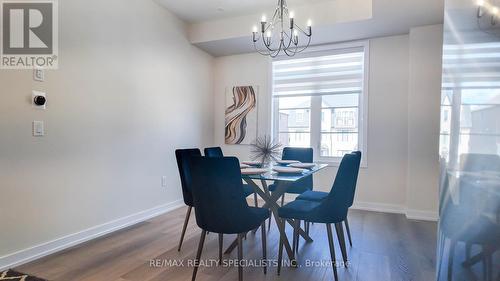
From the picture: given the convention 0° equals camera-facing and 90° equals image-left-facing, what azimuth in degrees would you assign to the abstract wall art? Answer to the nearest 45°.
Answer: approximately 0°

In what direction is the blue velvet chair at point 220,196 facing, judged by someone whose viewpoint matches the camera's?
facing away from the viewer and to the right of the viewer

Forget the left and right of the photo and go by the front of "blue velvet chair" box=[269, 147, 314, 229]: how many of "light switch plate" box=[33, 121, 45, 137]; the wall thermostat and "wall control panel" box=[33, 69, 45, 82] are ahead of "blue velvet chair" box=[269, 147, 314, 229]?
3

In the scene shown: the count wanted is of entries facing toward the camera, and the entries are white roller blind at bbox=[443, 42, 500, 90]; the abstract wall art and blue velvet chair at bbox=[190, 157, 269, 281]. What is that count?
2

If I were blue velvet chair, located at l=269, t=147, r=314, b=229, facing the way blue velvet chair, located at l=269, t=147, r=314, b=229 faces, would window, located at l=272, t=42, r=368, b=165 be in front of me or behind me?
behind

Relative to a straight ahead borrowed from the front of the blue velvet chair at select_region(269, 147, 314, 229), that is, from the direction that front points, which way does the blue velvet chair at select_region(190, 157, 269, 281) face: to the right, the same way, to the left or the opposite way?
the opposite way

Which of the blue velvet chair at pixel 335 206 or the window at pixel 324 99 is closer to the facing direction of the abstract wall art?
the blue velvet chair
